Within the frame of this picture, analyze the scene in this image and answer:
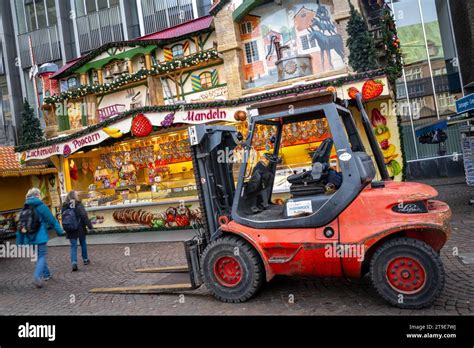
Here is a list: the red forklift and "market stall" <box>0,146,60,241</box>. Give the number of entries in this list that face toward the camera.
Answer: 1

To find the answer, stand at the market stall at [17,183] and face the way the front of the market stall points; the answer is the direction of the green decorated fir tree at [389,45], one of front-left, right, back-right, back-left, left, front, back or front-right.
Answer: front-left

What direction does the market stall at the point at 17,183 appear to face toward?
toward the camera

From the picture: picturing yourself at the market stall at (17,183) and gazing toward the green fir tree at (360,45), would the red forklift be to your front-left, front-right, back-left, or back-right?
front-right

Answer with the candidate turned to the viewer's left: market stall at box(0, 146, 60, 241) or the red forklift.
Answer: the red forklift

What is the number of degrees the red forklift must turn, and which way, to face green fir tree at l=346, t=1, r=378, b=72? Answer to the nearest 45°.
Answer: approximately 90° to its right

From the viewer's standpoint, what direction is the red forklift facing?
to the viewer's left

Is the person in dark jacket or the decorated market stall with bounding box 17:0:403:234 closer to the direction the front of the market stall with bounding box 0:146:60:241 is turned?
the person in dark jacket

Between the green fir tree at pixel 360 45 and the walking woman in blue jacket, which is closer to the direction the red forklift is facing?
the walking woman in blue jacket

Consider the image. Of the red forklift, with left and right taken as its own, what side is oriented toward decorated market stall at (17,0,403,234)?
right
